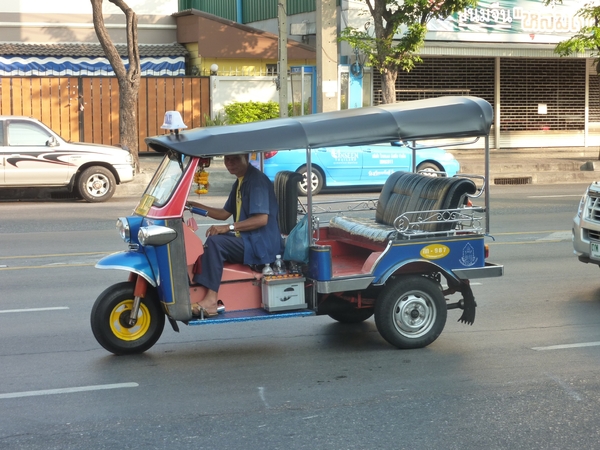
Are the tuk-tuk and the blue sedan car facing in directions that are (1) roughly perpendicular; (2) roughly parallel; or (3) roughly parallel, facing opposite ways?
roughly parallel, facing opposite ways

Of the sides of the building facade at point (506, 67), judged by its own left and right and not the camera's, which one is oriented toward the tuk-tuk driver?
front

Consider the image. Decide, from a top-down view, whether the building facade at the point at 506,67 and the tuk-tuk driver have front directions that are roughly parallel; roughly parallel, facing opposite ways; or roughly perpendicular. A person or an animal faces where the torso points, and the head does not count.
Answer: roughly perpendicular

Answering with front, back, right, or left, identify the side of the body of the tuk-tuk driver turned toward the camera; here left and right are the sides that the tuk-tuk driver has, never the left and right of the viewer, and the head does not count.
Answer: left

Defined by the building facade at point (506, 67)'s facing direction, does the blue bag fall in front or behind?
in front

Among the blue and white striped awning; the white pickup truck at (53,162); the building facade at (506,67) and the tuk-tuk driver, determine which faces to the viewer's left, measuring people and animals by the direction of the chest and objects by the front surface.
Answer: the tuk-tuk driver

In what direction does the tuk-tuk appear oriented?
to the viewer's left

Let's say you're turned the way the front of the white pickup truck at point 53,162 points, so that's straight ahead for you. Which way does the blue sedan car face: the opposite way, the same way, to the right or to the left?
the same way

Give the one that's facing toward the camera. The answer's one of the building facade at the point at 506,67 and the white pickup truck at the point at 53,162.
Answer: the building facade

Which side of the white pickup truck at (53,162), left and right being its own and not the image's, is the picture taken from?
right

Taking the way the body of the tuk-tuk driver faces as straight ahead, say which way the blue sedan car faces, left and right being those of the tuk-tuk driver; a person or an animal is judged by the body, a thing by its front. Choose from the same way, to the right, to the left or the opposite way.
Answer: the opposite way

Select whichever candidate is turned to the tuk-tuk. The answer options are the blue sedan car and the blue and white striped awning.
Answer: the blue and white striped awning

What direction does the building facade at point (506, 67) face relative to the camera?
toward the camera

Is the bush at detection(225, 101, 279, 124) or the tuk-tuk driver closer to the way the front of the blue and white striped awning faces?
the tuk-tuk driver

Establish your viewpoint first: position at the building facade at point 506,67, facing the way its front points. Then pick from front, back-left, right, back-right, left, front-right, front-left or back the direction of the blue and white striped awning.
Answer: right

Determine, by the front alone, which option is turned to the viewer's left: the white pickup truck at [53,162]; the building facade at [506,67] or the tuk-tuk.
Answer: the tuk-tuk
